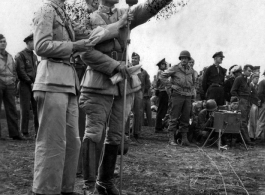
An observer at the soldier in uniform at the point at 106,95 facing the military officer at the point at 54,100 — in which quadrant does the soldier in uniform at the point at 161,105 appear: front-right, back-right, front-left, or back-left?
back-right

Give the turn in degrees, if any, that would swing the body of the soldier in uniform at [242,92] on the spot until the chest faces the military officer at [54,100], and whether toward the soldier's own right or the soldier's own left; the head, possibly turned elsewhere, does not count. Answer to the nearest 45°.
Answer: approximately 45° to the soldier's own right

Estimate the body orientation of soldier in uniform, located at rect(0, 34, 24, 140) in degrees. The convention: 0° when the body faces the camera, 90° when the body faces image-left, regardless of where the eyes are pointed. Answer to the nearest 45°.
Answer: approximately 0°

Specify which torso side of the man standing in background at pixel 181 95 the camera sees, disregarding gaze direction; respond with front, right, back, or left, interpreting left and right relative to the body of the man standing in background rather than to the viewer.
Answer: front

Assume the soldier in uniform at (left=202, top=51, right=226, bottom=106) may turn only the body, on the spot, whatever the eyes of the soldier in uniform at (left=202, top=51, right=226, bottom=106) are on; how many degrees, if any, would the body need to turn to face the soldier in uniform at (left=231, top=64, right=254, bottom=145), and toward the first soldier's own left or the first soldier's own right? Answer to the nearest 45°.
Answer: approximately 45° to the first soldier's own left

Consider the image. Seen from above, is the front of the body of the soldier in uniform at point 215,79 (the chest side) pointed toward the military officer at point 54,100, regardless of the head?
no

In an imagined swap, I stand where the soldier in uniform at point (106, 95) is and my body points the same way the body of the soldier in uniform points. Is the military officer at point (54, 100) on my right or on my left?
on my right

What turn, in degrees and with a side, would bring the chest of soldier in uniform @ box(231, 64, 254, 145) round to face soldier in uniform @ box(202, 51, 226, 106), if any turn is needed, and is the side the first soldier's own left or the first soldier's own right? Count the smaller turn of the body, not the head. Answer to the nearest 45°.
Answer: approximately 135° to the first soldier's own right

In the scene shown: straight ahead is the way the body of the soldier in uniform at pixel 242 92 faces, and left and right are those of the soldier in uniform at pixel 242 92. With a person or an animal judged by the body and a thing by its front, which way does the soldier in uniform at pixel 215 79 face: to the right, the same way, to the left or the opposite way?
the same way

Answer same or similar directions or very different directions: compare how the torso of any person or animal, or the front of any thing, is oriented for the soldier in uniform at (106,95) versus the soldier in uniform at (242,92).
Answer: same or similar directions

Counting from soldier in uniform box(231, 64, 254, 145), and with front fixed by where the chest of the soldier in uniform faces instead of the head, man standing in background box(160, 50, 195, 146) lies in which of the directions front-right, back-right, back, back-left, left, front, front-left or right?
right

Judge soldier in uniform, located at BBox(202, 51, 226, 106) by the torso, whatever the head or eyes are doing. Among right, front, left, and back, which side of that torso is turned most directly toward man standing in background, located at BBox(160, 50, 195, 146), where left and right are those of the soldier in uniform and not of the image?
right

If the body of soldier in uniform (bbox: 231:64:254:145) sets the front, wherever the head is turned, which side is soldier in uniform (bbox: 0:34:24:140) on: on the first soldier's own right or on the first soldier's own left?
on the first soldier's own right
